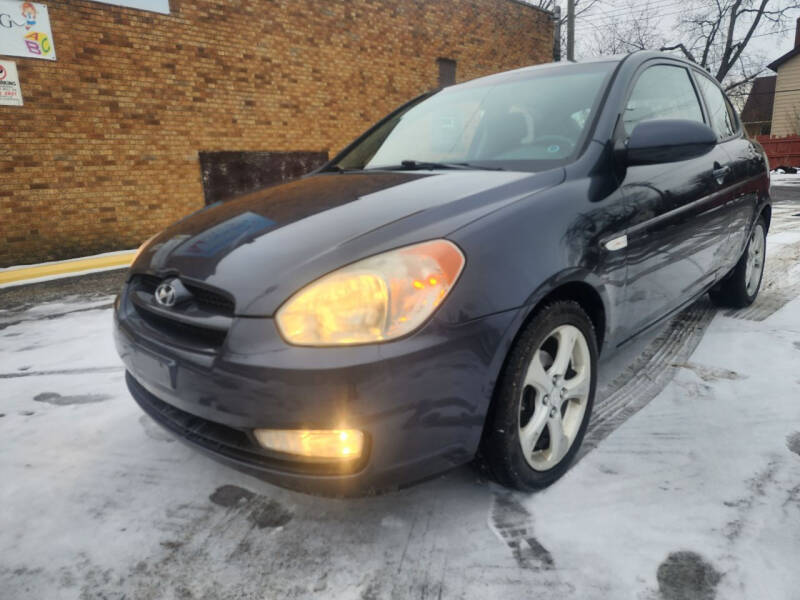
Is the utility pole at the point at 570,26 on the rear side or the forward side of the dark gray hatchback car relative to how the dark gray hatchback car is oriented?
on the rear side

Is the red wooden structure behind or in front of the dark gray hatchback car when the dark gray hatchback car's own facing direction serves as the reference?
behind

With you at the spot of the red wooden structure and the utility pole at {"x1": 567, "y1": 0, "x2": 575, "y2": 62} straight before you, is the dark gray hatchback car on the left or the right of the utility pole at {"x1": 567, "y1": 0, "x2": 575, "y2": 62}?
left

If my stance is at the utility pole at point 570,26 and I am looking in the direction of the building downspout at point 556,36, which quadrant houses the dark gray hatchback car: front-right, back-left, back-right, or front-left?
front-left

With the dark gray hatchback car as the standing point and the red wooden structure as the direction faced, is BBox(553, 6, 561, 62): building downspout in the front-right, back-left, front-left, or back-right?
front-left

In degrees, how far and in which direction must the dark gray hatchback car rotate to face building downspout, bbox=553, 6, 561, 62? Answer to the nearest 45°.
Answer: approximately 135° to its right
